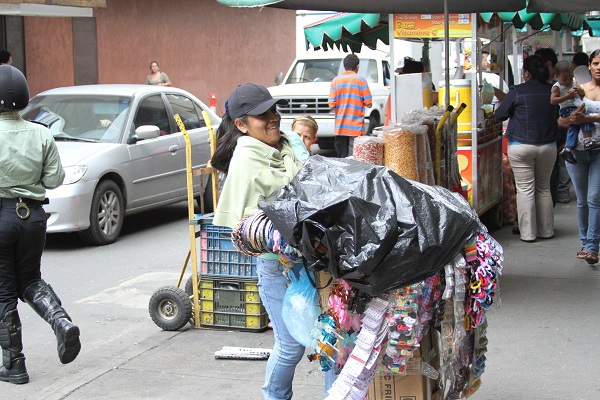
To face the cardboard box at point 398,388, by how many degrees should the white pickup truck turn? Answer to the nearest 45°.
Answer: approximately 45° to its left

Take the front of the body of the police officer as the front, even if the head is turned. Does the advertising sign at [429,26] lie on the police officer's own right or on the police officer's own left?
on the police officer's own right

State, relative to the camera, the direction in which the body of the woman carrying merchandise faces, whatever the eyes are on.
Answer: to the viewer's right

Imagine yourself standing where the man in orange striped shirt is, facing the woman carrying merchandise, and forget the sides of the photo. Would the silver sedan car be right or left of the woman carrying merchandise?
right

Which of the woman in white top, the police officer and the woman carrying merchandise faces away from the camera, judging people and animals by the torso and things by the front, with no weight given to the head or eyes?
the police officer

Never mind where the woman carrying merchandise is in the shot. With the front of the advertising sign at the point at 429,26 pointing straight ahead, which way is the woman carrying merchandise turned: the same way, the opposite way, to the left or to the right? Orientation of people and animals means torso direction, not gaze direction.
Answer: to the left

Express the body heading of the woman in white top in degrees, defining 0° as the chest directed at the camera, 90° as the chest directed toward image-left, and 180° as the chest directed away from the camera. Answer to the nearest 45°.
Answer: approximately 0°

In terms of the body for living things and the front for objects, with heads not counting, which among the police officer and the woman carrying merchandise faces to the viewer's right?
the woman carrying merchandise

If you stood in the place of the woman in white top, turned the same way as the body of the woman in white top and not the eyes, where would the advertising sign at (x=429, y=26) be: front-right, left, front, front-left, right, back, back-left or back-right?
back-right

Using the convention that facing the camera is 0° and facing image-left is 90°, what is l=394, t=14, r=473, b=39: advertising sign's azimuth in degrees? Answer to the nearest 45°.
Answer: approximately 0°

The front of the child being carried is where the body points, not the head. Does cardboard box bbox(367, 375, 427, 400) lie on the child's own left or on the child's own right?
on the child's own right
